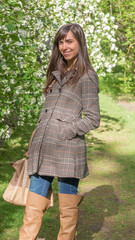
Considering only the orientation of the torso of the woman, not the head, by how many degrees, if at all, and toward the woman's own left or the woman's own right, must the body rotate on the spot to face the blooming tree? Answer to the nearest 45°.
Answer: approximately 135° to the woman's own right

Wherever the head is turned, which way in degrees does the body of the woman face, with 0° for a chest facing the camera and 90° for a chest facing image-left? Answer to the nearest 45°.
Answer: approximately 45°
